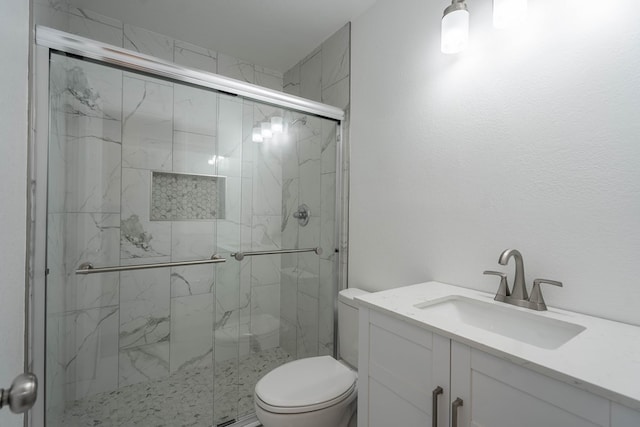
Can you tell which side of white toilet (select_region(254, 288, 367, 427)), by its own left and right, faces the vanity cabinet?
left

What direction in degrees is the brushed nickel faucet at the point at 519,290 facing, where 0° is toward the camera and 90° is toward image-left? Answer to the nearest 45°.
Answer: approximately 45°

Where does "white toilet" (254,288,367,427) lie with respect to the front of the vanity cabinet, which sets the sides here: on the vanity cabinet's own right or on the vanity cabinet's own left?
on the vanity cabinet's own right

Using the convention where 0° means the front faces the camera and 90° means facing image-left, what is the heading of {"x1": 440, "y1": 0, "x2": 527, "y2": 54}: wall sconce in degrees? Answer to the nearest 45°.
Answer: approximately 45°
